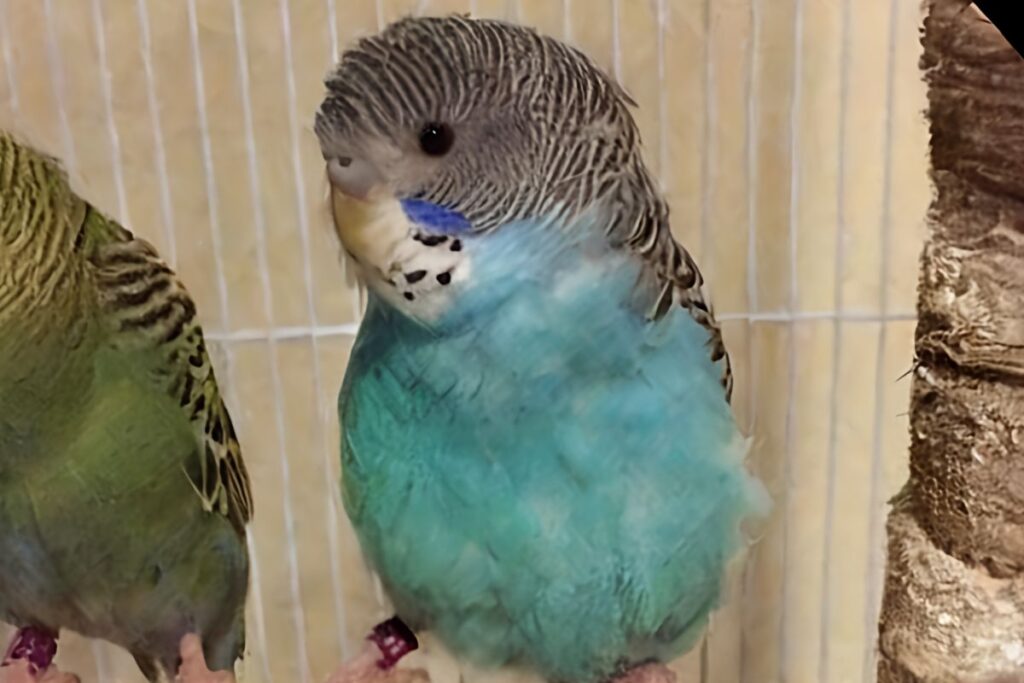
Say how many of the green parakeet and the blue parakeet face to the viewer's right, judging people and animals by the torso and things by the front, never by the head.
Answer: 0

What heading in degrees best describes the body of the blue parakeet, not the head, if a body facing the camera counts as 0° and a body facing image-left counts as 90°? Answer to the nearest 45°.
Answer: approximately 45°
